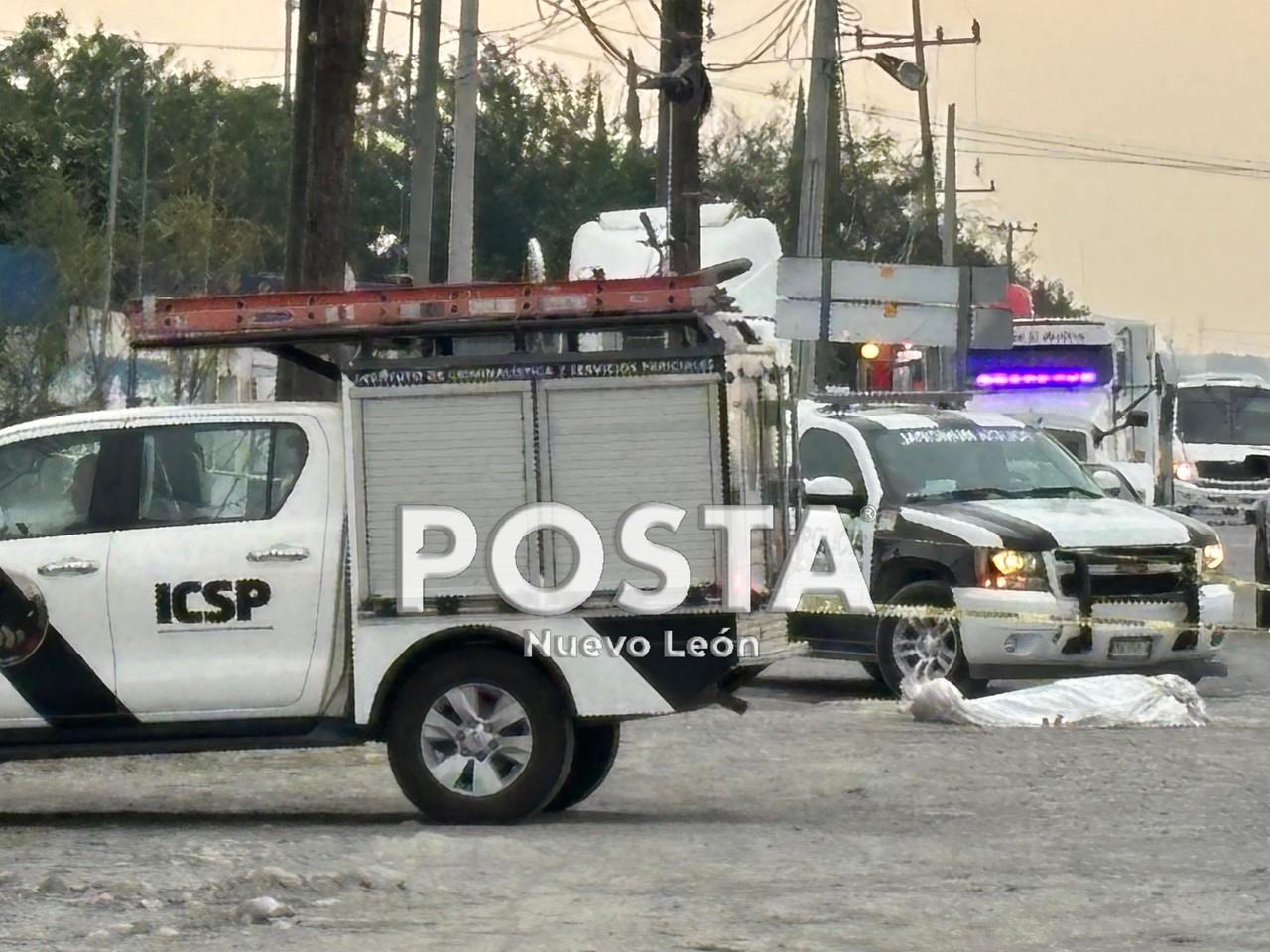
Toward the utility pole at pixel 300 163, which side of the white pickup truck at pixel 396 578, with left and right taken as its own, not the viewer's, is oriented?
right

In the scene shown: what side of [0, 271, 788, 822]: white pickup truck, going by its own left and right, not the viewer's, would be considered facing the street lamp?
right

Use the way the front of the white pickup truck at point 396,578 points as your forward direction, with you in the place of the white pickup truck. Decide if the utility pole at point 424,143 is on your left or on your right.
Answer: on your right

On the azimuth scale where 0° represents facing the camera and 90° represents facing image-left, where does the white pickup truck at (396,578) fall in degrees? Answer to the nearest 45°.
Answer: approximately 90°

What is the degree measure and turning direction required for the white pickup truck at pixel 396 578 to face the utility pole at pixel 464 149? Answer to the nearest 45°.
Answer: approximately 90° to its right

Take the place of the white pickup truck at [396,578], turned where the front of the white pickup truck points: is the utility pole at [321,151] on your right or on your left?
on your right

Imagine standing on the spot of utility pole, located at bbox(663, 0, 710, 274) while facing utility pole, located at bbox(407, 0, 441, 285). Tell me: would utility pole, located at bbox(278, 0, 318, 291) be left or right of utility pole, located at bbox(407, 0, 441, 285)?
left

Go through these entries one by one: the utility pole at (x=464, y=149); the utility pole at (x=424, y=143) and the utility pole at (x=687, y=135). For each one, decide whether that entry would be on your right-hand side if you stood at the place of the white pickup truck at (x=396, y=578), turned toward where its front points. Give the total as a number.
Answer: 3

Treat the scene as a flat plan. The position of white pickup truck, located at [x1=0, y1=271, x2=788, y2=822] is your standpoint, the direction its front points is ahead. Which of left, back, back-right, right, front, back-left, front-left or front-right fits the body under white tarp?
back-right
